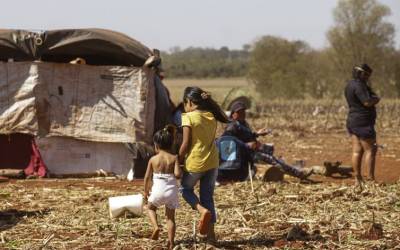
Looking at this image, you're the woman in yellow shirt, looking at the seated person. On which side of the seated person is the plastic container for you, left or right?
left

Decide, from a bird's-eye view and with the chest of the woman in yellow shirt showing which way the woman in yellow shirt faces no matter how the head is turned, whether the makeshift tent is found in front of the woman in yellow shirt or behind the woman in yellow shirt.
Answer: in front

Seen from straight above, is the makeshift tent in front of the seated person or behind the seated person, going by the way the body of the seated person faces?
behind

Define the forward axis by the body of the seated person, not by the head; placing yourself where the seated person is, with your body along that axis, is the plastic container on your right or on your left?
on your right

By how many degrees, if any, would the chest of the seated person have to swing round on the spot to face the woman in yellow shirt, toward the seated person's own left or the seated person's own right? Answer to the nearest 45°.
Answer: approximately 90° to the seated person's own right

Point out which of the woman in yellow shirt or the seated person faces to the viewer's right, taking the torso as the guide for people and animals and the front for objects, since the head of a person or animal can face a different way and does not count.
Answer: the seated person

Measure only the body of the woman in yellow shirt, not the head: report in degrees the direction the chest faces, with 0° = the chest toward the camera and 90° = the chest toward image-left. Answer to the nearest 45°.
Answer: approximately 135°

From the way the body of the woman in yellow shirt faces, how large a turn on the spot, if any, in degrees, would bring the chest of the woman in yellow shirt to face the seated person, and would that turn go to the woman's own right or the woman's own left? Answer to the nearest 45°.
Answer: approximately 45° to the woman's own right

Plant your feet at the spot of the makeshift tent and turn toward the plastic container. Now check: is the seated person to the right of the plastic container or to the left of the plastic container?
left

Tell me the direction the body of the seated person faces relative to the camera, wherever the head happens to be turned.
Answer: to the viewer's right

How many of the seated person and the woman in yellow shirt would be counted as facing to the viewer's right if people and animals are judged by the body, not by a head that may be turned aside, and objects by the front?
1
